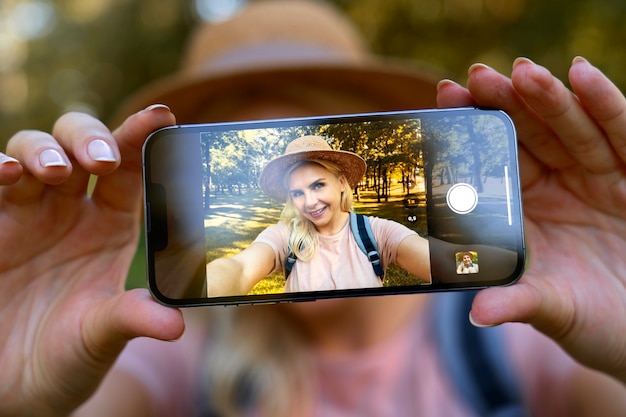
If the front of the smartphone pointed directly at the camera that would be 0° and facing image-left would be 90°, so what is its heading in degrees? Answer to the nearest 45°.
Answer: approximately 0°
